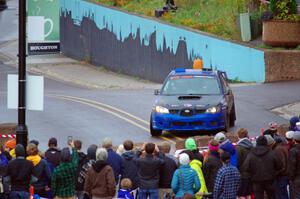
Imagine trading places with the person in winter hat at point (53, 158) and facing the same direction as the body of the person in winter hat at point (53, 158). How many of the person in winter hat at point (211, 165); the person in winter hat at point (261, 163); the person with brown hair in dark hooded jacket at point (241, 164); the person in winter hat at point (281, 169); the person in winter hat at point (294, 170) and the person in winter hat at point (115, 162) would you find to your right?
6

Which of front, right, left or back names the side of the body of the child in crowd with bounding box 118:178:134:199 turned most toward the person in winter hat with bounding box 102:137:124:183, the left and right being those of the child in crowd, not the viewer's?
front

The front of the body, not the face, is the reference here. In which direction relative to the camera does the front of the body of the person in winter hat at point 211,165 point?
away from the camera

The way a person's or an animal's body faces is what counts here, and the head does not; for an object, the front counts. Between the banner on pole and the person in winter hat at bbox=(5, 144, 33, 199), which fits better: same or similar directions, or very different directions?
very different directions

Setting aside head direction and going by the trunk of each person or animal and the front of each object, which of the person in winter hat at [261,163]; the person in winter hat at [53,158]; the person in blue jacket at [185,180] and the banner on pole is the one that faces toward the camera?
the banner on pole

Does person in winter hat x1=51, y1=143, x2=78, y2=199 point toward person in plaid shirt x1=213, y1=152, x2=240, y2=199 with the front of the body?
no

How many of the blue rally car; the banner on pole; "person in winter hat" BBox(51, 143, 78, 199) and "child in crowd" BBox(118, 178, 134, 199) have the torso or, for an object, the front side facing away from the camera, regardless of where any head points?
2

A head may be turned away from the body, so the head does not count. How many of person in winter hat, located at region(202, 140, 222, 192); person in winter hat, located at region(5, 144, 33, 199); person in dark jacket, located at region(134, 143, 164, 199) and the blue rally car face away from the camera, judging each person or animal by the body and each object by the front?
3

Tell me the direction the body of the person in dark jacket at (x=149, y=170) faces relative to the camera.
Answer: away from the camera

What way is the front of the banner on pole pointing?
toward the camera

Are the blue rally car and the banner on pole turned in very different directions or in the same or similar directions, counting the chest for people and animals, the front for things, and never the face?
same or similar directions

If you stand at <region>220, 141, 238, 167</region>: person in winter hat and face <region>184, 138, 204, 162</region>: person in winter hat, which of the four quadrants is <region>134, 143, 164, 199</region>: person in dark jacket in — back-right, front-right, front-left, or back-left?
front-left

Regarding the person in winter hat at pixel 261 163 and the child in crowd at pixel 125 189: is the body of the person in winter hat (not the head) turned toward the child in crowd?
no

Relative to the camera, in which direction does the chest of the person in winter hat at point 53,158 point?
away from the camera

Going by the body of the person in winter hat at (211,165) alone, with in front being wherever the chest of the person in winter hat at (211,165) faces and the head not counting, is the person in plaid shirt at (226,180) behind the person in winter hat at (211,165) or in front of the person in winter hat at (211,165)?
behind

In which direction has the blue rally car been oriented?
toward the camera

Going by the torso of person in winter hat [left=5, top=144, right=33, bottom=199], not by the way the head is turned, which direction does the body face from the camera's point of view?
away from the camera

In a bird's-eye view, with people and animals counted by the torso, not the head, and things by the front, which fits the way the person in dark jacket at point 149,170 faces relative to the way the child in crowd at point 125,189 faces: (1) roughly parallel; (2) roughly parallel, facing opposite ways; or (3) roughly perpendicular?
roughly parallel

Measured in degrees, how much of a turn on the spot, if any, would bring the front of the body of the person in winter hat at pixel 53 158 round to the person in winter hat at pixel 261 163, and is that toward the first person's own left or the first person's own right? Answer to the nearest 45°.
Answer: approximately 90° to the first person's own right

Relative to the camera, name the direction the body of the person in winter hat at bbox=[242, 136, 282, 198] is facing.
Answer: away from the camera

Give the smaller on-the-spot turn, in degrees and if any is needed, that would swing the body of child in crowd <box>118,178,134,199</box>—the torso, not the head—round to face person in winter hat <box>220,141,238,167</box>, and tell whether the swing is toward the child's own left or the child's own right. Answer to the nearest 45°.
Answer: approximately 90° to the child's own right

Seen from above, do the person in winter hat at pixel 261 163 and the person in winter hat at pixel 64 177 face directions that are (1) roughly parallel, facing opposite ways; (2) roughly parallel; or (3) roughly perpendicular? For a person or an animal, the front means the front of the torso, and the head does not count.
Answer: roughly parallel

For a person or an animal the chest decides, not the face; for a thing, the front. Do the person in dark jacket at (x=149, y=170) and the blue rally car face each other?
yes

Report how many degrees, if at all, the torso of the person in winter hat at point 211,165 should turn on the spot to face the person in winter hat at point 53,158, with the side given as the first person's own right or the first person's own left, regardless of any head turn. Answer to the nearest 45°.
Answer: approximately 90° to the first person's own left

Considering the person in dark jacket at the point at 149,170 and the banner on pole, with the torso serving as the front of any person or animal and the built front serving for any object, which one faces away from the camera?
the person in dark jacket

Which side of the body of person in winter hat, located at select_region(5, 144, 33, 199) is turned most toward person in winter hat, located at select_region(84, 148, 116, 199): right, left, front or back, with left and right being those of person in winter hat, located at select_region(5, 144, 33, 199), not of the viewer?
right
